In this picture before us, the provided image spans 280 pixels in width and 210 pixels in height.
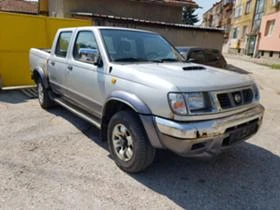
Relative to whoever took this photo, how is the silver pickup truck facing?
facing the viewer and to the right of the viewer

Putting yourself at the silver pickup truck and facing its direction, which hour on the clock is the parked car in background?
The parked car in background is roughly at 8 o'clock from the silver pickup truck.
